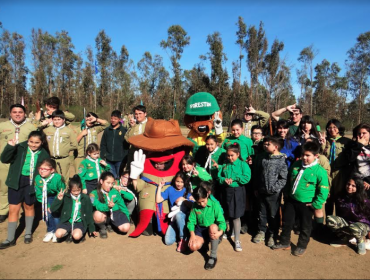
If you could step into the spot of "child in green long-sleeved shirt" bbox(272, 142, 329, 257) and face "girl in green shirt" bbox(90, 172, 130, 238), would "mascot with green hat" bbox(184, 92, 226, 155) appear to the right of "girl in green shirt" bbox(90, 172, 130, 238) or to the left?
right

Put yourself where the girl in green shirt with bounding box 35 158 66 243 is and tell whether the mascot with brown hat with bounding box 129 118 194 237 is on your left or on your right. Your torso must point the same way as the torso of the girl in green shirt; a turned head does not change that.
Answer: on your left

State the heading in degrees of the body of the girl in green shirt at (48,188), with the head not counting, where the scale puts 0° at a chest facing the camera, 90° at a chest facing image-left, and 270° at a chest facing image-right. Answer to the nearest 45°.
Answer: approximately 45°

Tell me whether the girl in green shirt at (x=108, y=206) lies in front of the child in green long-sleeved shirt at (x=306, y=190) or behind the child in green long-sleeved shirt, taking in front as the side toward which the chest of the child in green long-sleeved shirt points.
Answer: in front

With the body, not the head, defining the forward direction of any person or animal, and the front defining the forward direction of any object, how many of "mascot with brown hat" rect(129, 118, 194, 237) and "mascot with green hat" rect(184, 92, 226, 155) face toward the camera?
2

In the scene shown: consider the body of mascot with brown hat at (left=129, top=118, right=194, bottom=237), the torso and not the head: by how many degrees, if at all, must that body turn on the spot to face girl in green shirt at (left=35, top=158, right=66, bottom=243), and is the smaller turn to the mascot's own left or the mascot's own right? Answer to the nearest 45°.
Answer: approximately 90° to the mascot's own right

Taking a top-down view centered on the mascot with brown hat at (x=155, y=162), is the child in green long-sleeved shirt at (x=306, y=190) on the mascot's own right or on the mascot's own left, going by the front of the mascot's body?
on the mascot's own left

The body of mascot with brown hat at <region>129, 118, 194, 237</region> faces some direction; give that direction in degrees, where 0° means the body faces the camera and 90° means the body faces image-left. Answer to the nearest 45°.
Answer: approximately 0°
